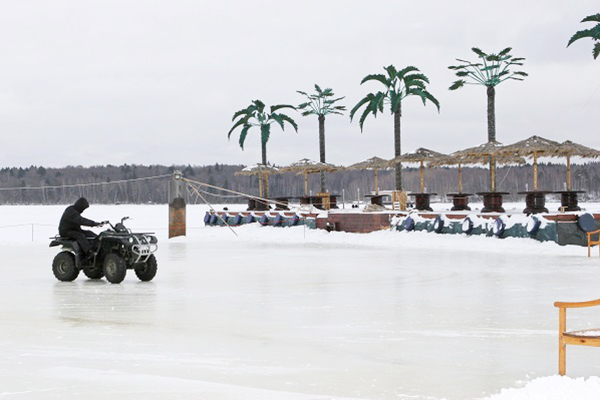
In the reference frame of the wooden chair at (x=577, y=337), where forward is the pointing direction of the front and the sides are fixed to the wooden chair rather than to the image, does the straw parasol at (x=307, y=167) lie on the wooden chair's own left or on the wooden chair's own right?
on the wooden chair's own right

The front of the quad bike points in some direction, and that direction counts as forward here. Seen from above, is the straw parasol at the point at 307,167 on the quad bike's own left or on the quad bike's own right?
on the quad bike's own left

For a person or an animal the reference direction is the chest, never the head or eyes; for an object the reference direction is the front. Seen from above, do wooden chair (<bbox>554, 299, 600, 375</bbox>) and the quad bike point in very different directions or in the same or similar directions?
very different directions

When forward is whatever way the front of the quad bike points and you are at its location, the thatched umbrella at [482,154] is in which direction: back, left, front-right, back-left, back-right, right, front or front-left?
left

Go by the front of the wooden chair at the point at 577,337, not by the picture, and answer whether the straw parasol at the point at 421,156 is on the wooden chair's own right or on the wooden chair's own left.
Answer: on the wooden chair's own right

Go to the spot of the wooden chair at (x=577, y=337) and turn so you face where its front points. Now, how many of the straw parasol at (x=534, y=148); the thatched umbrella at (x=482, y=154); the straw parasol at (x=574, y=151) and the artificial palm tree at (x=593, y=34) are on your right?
4

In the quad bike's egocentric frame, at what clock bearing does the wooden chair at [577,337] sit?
The wooden chair is roughly at 1 o'clock from the quad bike.

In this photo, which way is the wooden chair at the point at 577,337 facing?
to the viewer's left

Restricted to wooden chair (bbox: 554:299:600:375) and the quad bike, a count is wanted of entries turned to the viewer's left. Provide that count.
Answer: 1

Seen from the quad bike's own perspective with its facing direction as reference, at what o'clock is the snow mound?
The snow mound is roughly at 1 o'clock from the quad bike.

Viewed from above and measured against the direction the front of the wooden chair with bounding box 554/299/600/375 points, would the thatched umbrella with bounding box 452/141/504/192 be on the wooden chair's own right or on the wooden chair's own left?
on the wooden chair's own right

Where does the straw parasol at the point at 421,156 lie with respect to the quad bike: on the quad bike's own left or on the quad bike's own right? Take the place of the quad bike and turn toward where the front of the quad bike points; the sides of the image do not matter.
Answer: on the quad bike's own left

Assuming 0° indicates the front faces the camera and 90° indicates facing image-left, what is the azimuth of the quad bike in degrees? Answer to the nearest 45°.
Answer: approximately 315°
